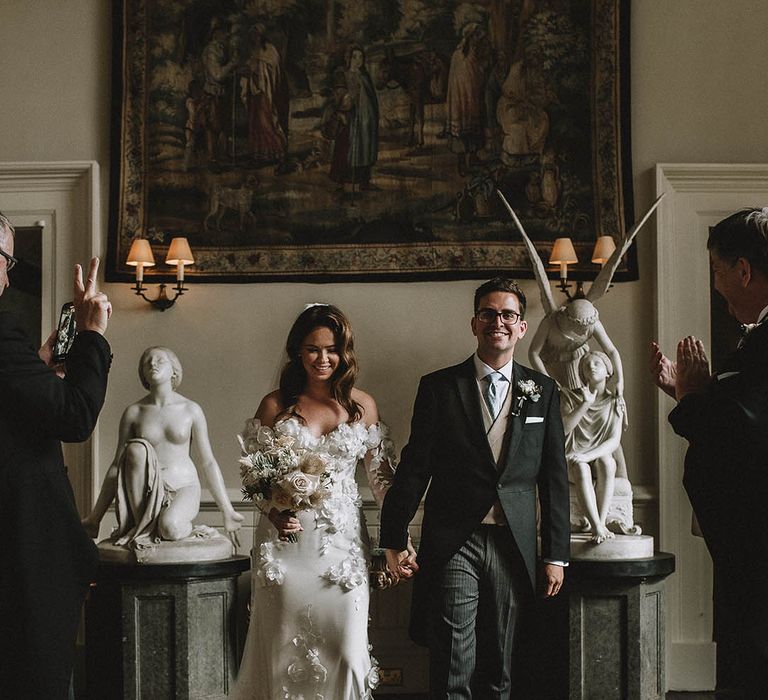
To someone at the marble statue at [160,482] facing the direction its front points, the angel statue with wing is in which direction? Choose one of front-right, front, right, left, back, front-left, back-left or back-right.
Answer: left

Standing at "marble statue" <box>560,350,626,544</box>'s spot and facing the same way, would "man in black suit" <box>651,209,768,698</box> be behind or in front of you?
in front

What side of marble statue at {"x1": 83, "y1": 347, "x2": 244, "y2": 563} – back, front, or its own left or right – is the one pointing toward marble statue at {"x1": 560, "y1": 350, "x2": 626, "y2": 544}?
left

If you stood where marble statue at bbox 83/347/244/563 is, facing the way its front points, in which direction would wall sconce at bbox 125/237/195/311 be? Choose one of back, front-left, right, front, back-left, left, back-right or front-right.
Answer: back

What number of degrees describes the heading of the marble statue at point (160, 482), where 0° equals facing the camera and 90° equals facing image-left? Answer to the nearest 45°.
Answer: approximately 0°

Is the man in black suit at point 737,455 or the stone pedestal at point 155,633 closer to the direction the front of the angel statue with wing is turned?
the man in black suit

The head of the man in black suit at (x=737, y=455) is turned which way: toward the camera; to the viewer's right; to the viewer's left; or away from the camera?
to the viewer's left
